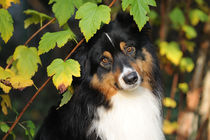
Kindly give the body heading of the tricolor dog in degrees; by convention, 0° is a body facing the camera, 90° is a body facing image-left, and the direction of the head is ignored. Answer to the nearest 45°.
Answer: approximately 315°

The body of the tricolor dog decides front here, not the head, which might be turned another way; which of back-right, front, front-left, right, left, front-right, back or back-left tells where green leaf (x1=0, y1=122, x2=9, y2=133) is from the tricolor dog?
back-right

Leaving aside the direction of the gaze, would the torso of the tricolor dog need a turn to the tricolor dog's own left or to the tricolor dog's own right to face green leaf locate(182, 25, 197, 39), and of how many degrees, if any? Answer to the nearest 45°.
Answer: approximately 90° to the tricolor dog's own left

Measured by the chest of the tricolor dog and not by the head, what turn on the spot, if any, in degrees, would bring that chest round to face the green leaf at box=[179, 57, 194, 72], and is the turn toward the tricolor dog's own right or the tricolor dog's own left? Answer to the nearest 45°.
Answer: approximately 90° to the tricolor dog's own left

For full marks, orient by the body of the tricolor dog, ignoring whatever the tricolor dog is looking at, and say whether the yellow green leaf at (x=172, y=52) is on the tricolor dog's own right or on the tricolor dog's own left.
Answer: on the tricolor dog's own left

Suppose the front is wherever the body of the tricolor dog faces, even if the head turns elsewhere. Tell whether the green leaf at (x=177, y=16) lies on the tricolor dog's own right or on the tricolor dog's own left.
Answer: on the tricolor dog's own left
